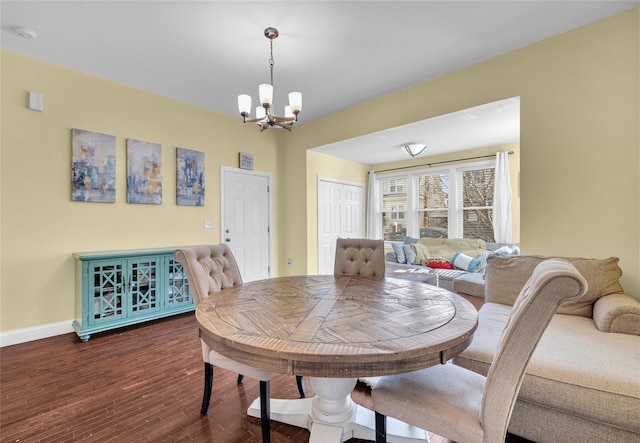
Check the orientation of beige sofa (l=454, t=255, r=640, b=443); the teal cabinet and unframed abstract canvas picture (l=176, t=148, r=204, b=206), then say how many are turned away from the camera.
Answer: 0

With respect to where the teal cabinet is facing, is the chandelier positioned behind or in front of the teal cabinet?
in front

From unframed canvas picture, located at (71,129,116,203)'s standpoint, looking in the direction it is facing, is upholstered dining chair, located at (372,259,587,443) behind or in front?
in front

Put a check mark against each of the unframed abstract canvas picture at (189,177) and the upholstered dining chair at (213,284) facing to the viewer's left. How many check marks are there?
0

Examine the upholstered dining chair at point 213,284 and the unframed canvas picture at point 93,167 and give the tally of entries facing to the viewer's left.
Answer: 0

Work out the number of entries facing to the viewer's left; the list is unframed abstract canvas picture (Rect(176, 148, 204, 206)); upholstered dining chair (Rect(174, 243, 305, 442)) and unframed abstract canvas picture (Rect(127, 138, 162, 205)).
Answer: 0

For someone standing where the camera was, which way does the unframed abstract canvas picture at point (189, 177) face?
facing the viewer and to the right of the viewer

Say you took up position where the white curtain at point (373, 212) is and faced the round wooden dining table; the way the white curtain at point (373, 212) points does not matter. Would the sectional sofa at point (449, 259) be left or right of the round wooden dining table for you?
left

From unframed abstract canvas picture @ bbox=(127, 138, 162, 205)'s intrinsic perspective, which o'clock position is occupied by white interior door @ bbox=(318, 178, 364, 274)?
The white interior door is roughly at 10 o'clock from the unframed abstract canvas picture.

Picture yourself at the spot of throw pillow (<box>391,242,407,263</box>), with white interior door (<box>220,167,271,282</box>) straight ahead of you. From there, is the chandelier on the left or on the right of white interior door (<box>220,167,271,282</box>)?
left

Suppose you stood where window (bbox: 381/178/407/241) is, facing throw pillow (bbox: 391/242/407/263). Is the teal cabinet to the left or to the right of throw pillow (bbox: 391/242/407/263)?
right
